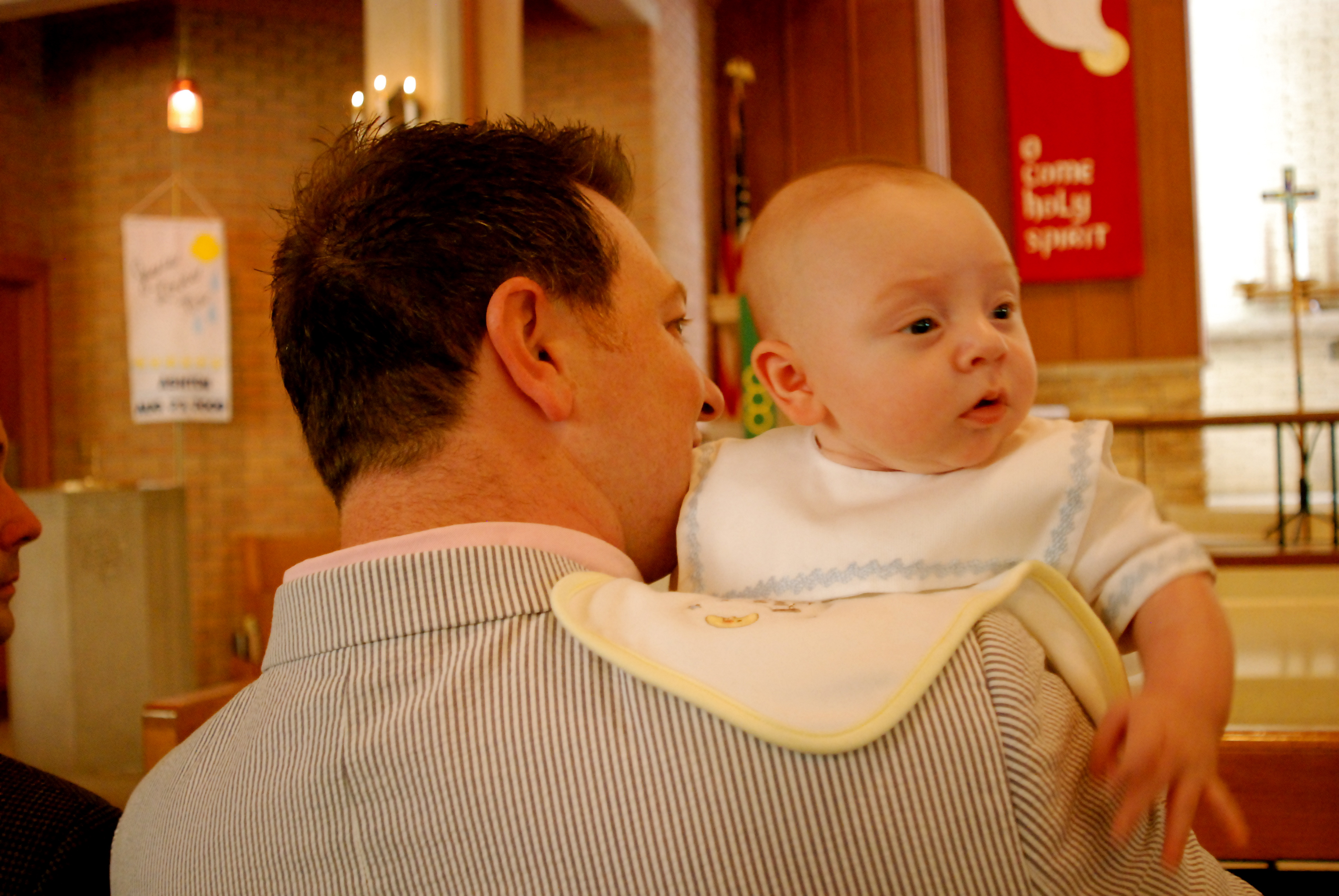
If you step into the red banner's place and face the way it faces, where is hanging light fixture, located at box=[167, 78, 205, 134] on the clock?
The hanging light fixture is roughly at 2 o'clock from the red banner.

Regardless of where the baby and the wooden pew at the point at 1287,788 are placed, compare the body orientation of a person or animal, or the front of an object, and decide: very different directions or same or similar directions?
very different directions

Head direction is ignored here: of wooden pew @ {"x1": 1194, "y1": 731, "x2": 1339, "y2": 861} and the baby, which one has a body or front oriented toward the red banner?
the wooden pew

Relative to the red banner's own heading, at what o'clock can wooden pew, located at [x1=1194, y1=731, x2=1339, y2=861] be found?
The wooden pew is roughly at 12 o'clock from the red banner.

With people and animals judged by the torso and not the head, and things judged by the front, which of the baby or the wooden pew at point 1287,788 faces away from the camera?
the wooden pew

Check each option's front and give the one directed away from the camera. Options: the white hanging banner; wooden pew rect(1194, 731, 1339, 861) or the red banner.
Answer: the wooden pew

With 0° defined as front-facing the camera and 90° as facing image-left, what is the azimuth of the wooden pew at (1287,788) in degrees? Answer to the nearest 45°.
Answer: approximately 180°

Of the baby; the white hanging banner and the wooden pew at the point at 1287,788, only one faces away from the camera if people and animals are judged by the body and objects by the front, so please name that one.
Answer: the wooden pew

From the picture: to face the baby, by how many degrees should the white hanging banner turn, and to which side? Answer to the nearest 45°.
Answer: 0° — it already faces them

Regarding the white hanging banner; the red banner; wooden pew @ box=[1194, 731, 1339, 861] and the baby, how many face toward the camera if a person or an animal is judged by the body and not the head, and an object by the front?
3

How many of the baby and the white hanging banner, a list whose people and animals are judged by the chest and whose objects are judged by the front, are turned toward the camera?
2

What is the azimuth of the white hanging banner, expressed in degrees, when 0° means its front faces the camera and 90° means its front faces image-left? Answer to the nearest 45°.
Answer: approximately 0°

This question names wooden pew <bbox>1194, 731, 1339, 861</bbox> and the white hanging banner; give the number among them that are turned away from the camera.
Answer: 1
